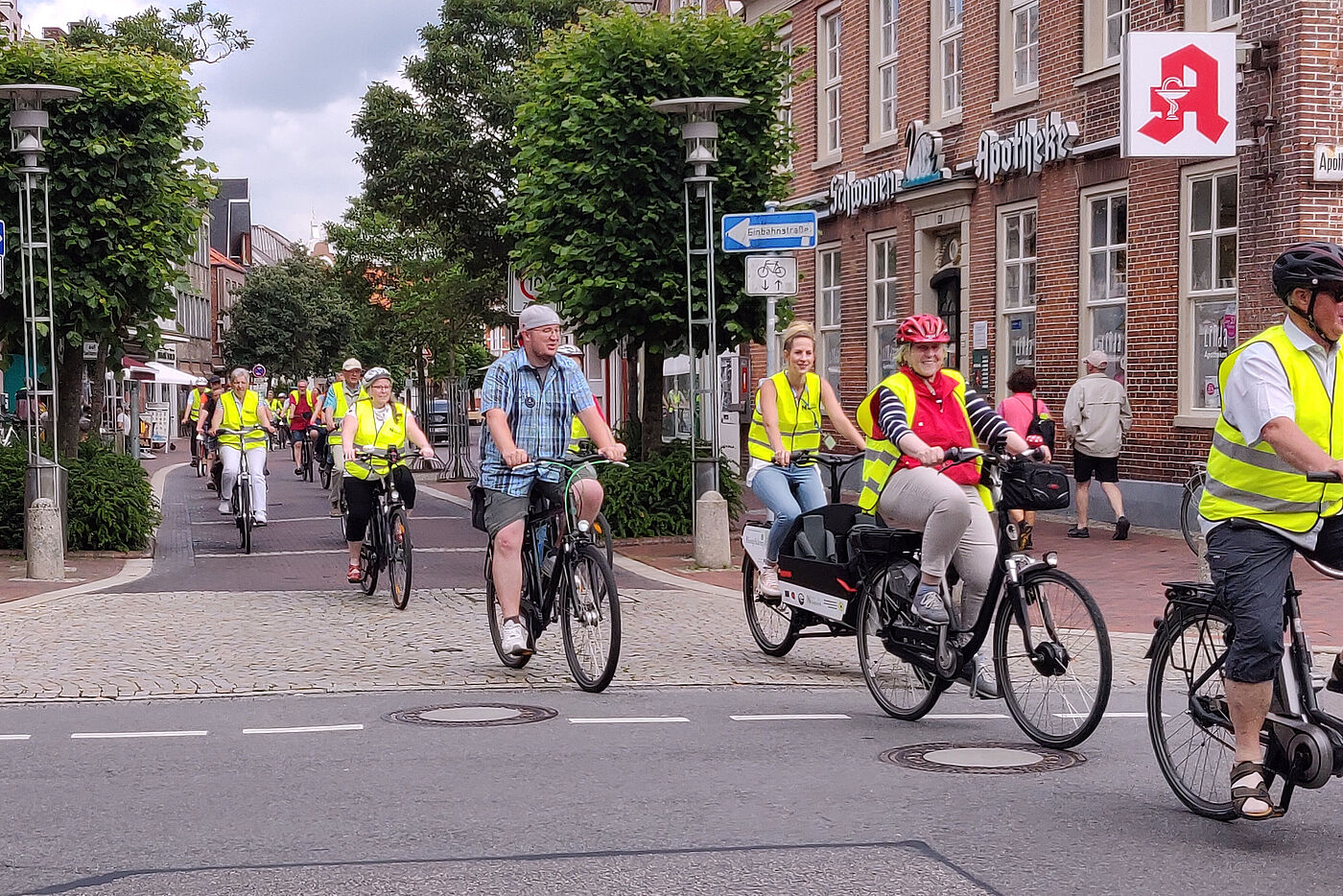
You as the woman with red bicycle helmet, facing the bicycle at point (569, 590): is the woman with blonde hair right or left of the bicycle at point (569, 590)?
right

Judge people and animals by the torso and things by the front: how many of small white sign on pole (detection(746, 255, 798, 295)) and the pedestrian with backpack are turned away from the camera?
1

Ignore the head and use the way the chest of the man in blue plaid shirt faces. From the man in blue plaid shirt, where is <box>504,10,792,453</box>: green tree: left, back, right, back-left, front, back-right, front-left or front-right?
back-left

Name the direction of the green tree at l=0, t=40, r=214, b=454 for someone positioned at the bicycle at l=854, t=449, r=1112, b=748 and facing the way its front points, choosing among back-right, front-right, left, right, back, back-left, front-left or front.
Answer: back

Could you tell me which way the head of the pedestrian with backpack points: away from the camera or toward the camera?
away from the camera

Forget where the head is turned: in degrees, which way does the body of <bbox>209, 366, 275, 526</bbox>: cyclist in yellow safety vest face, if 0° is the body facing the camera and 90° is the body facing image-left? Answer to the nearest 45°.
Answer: approximately 0°

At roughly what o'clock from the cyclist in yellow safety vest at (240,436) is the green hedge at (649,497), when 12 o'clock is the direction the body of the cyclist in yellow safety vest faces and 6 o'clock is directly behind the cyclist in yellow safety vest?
The green hedge is roughly at 10 o'clock from the cyclist in yellow safety vest.

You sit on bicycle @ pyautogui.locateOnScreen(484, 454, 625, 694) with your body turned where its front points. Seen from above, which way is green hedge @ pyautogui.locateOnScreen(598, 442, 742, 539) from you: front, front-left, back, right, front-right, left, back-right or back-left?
back-left
